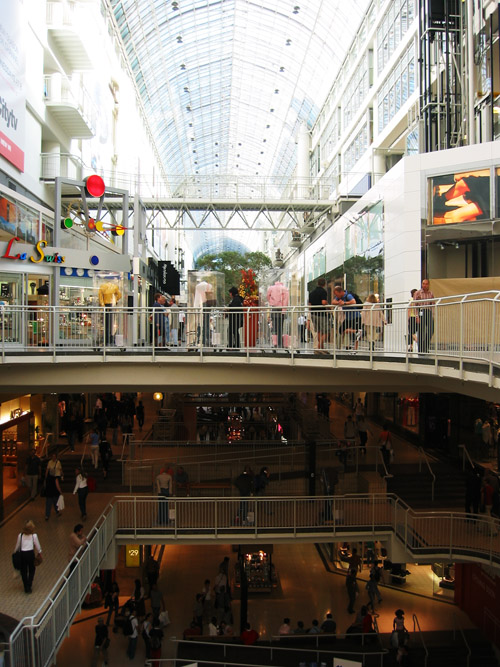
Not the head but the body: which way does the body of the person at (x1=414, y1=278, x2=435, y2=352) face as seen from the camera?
toward the camera

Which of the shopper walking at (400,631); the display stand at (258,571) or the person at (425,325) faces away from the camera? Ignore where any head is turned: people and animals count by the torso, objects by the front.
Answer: the shopper walking

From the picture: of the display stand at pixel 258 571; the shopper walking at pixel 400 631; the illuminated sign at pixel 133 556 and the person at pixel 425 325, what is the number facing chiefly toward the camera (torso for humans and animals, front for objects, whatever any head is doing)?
3

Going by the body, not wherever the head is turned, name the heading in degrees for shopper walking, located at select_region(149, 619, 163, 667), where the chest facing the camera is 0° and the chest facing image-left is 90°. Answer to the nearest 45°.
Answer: approximately 180°

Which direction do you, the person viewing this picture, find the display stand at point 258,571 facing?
facing the viewer

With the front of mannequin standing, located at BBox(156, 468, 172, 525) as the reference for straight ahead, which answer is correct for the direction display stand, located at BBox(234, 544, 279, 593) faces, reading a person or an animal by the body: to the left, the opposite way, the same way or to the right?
the opposite way

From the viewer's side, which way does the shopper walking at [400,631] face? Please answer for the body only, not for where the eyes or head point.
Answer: away from the camera
